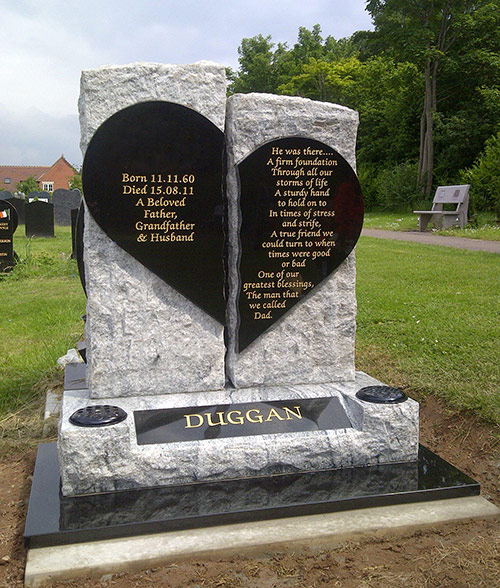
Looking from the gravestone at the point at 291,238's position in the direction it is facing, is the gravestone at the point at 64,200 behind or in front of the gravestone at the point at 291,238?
behind

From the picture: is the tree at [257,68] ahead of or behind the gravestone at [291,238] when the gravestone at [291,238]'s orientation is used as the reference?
behind

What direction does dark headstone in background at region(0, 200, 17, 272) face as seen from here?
toward the camera

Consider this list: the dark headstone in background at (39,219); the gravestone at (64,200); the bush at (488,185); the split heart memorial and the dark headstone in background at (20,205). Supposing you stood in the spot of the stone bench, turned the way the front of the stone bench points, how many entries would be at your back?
1

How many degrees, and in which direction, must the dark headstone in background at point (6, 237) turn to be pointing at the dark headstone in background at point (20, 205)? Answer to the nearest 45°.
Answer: approximately 180°

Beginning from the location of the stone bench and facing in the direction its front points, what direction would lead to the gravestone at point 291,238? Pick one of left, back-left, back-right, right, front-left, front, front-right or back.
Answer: front-left

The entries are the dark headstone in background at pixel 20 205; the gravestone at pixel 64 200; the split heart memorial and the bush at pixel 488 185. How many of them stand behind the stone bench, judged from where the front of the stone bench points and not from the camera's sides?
1

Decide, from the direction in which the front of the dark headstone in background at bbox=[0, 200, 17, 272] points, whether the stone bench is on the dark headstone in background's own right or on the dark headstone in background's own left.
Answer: on the dark headstone in background's own left

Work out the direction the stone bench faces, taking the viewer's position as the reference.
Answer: facing the viewer and to the left of the viewer

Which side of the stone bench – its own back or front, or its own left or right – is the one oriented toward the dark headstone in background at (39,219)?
front

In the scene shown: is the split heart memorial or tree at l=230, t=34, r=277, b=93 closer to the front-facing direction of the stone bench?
the split heart memorial

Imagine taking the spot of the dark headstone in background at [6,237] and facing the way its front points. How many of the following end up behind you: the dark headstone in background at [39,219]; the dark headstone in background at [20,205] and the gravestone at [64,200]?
3

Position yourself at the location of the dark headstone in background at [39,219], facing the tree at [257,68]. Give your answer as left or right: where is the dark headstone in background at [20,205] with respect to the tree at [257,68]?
left

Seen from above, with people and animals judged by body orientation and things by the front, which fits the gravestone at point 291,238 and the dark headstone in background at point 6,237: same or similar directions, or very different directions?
same or similar directions

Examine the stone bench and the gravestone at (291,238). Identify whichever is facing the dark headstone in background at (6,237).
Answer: the stone bench

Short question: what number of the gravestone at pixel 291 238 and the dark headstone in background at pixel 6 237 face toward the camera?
2

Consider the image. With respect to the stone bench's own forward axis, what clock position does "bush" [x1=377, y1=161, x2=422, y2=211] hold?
The bush is roughly at 4 o'clock from the stone bench.
